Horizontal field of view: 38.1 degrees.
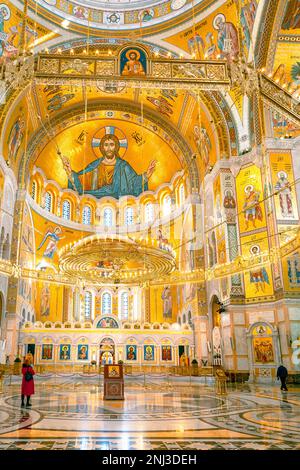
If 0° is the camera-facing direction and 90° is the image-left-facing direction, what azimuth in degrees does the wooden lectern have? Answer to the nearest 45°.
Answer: approximately 0°
